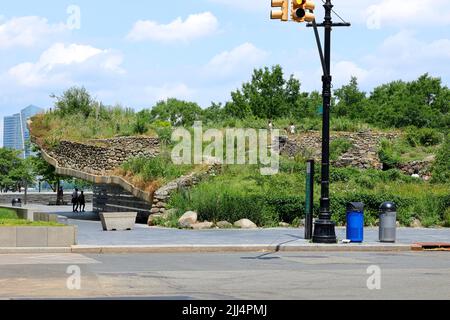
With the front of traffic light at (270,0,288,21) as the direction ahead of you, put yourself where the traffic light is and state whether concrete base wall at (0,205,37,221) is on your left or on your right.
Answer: on your right

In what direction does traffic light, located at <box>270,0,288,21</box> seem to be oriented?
to the viewer's left

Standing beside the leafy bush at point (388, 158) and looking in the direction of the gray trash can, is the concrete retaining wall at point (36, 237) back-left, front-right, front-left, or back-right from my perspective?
front-right

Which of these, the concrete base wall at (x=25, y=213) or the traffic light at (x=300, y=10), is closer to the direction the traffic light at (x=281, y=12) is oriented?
the concrete base wall

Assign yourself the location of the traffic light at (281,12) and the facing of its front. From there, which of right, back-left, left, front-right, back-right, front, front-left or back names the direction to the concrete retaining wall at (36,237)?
front

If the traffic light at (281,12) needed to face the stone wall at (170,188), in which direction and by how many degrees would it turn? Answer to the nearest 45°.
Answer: approximately 90° to its right

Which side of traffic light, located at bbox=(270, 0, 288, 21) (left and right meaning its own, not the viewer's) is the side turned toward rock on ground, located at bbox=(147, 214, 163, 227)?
right

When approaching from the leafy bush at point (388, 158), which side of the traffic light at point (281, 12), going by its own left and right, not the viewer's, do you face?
right

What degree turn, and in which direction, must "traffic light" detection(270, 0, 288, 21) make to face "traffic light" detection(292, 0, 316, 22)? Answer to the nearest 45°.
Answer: approximately 180°
